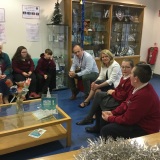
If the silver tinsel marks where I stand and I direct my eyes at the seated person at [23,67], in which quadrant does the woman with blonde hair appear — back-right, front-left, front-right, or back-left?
front-right

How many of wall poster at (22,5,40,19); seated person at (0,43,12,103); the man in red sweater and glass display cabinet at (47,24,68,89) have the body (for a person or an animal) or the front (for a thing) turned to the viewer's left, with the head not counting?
1

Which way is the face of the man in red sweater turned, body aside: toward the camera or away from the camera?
away from the camera

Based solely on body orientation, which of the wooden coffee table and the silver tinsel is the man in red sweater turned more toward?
the wooden coffee table

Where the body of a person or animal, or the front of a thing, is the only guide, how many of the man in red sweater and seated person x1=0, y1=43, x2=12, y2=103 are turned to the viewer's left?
1

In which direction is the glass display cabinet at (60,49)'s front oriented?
toward the camera

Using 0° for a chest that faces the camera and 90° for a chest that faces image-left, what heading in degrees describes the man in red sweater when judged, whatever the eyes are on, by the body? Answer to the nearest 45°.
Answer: approximately 90°

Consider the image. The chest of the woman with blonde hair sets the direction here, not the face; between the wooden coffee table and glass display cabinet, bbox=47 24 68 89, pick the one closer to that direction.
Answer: the wooden coffee table

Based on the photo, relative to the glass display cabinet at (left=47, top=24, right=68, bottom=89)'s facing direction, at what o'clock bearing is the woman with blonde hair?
The woman with blonde hair is roughly at 11 o'clock from the glass display cabinet.

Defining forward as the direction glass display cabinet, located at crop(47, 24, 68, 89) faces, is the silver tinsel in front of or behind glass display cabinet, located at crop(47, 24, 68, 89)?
in front

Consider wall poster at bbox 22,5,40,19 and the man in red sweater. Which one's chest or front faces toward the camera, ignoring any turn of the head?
the wall poster
